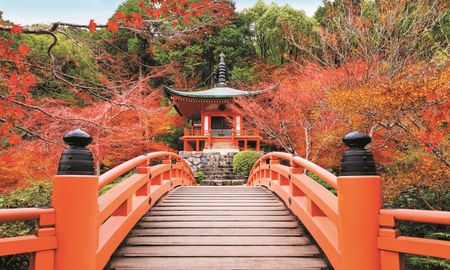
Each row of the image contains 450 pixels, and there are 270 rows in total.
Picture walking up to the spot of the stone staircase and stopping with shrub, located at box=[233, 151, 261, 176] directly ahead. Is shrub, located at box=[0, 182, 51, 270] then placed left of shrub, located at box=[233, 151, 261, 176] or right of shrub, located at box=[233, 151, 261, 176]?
right

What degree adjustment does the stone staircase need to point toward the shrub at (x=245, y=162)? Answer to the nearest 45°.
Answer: approximately 45° to its left

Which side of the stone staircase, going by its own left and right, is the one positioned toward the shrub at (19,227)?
front

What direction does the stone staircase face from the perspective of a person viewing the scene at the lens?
facing the viewer
